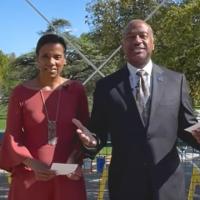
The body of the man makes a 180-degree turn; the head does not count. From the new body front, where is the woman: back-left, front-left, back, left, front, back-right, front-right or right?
left

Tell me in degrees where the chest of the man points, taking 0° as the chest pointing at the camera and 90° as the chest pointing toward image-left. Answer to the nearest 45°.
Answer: approximately 0°

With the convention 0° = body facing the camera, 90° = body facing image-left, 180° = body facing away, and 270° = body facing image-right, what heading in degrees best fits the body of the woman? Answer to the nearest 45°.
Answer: approximately 0°
